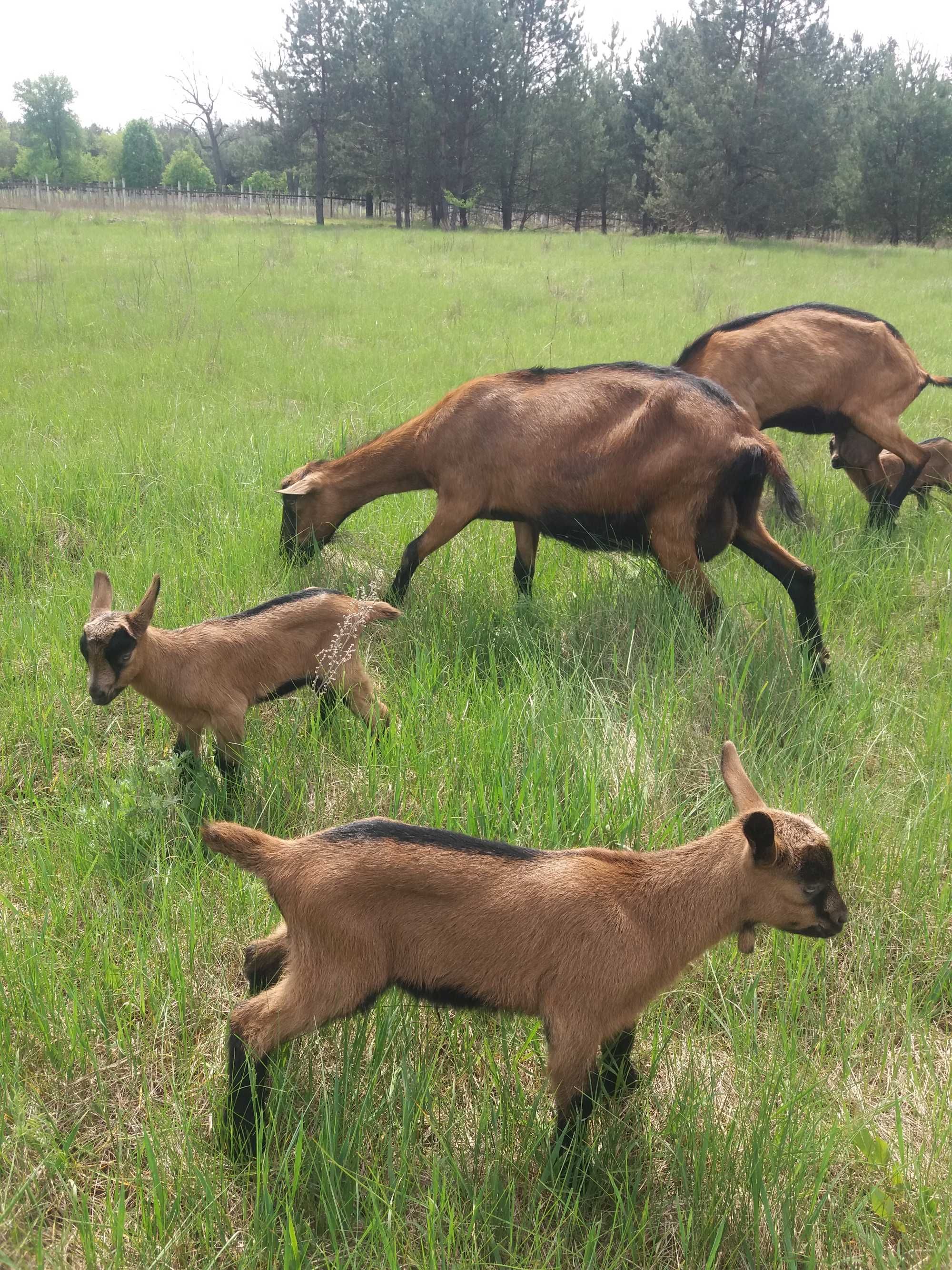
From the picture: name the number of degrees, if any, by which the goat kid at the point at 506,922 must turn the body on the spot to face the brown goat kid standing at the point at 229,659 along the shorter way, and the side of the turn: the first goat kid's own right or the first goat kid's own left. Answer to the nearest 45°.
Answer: approximately 135° to the first goat kid's own left

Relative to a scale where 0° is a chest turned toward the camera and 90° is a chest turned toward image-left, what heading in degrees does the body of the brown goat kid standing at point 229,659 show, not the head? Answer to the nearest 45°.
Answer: approximately 45°

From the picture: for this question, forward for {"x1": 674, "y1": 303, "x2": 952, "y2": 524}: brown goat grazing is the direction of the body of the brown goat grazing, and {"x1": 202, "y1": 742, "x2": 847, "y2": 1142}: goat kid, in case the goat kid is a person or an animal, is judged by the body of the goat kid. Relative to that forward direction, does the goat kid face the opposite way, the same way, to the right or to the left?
the opposite way

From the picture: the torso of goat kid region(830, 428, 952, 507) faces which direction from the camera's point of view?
to the viewer's left

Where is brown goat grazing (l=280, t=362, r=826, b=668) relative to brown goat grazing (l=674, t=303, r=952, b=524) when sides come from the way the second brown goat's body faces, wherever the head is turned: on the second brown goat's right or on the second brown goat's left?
on the second brown goat's left

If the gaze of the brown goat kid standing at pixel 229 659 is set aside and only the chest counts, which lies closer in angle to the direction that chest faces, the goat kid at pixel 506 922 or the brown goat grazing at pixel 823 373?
the goat kid

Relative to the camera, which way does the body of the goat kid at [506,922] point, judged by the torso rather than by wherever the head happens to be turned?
to the viewer's right

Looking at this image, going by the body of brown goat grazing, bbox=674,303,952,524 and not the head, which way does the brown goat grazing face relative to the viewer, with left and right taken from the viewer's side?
facing to the left of the viewer

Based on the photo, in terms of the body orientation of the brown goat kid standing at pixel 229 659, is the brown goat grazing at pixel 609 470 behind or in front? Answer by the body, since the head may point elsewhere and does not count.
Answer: behind

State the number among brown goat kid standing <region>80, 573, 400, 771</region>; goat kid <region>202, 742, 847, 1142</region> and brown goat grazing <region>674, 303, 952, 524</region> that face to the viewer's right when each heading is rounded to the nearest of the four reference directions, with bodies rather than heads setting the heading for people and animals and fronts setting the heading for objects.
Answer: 1

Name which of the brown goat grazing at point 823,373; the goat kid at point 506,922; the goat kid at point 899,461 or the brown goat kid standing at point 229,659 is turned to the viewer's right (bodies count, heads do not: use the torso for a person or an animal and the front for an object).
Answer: the goat kid at point 506,922

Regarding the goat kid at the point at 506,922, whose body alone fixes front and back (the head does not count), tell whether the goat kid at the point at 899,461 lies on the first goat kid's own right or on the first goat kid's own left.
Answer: on the first goat kid's own left
